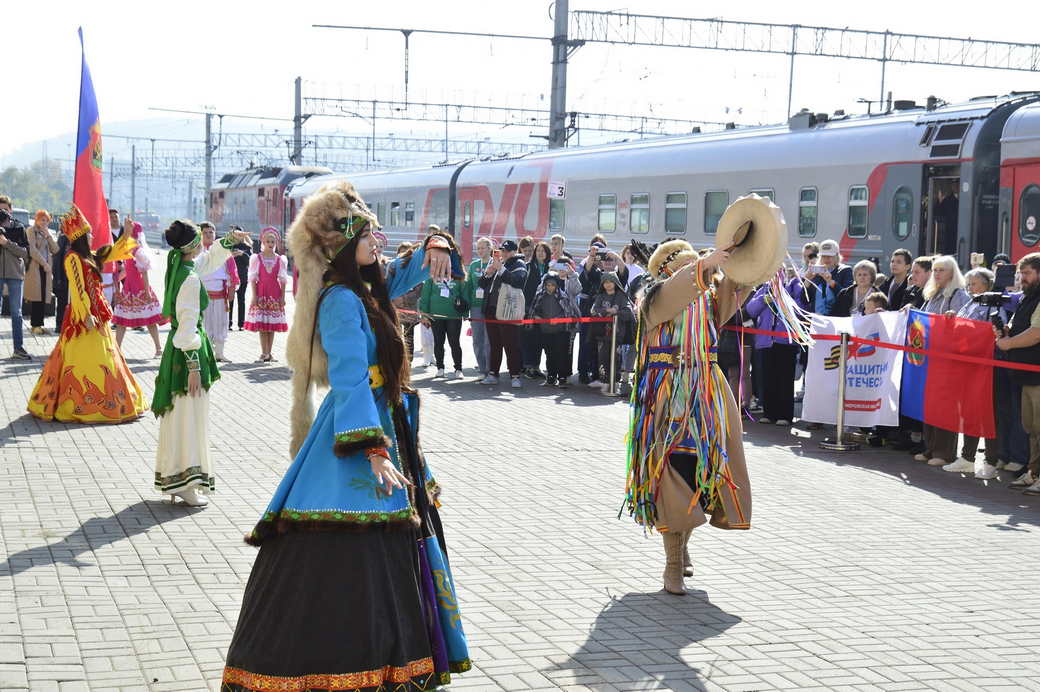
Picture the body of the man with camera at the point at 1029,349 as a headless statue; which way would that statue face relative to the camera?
to the viewer's left

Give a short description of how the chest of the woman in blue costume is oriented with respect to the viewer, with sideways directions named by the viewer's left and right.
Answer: facing to the right of the viewer

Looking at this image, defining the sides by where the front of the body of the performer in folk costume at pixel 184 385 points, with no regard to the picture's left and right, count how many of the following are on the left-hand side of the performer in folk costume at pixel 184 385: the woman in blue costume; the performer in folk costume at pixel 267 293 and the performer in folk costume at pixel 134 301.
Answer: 2

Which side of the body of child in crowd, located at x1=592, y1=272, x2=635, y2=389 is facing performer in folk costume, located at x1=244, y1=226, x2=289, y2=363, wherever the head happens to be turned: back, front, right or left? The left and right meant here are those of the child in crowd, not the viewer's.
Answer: right

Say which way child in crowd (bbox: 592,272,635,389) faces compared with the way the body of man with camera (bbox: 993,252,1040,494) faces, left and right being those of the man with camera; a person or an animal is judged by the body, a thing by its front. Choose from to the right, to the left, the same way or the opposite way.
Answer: to the left
